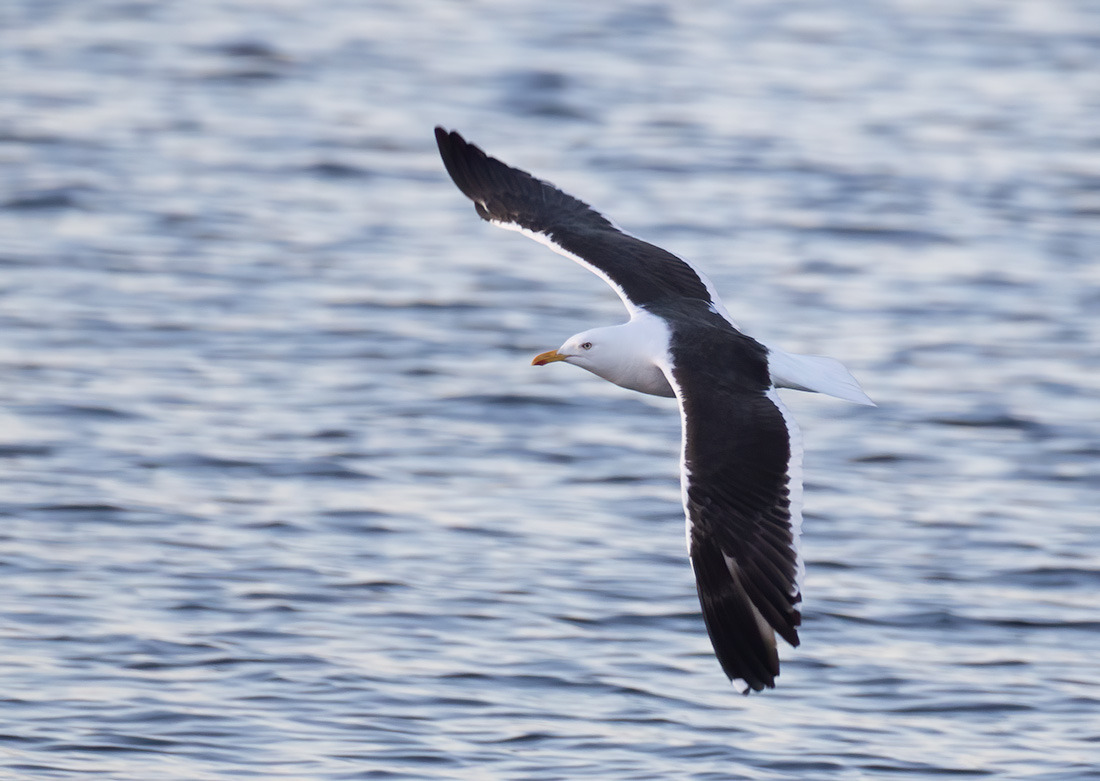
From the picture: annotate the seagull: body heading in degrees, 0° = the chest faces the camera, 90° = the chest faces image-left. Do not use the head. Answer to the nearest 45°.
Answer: approximately 90°
